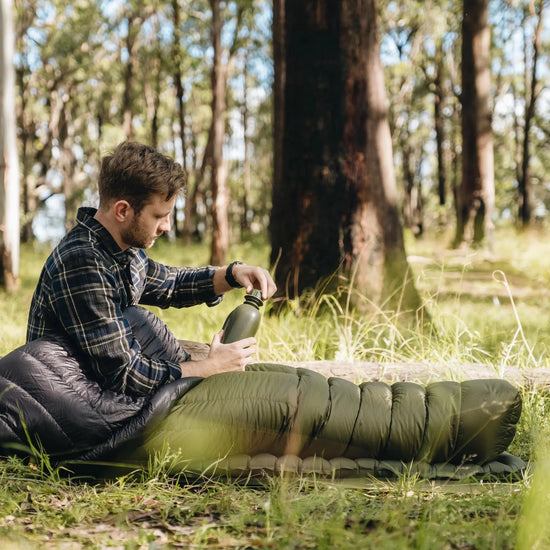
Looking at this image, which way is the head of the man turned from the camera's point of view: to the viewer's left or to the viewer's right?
to the viewer's right

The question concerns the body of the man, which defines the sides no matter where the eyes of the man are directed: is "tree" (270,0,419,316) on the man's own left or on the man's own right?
on the man's own left

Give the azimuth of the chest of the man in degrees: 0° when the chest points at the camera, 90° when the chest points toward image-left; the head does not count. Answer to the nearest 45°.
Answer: approximately 270°
